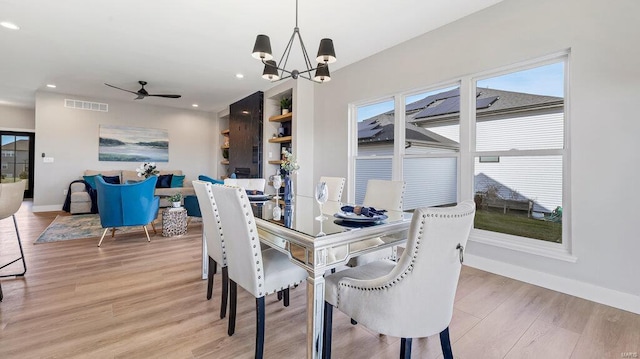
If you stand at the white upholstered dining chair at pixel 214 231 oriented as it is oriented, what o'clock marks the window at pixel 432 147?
The window is roughly at 1 o'clock from the white upholstered dining chair.

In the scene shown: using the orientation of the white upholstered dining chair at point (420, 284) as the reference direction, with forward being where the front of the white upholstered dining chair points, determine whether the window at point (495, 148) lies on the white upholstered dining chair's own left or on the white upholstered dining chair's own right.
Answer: on the white upholstered dining chair's own right

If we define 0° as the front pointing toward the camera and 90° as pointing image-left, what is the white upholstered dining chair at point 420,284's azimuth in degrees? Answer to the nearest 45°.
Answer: approximately 135°

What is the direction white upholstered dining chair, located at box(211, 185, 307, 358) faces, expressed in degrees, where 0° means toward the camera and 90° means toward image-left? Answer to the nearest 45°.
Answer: approximately 225°

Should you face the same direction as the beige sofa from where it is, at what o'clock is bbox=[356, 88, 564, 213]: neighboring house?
The neighboring house is roughly at 9 o'clock from the beige sofa.

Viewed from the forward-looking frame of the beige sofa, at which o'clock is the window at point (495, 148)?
The window is roughly at 11 o'clock from the beige sofa.

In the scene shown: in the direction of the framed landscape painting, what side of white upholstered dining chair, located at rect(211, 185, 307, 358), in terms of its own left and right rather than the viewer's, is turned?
left

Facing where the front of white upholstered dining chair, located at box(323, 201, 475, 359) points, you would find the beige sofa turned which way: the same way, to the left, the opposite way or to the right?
the opposite way

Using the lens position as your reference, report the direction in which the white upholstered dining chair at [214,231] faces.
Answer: facing away from the viewer and to the right of the viewer

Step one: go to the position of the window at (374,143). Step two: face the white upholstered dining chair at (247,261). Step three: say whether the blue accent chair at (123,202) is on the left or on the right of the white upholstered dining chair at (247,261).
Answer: right

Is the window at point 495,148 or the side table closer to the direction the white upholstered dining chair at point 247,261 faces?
the window

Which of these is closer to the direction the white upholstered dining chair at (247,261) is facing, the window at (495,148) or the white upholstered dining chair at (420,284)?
the window

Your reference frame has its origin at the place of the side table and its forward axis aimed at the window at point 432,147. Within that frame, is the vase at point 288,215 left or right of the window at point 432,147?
right

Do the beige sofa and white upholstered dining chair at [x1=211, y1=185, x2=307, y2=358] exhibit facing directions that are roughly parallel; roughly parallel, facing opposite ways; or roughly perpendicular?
roughly perpendicular
